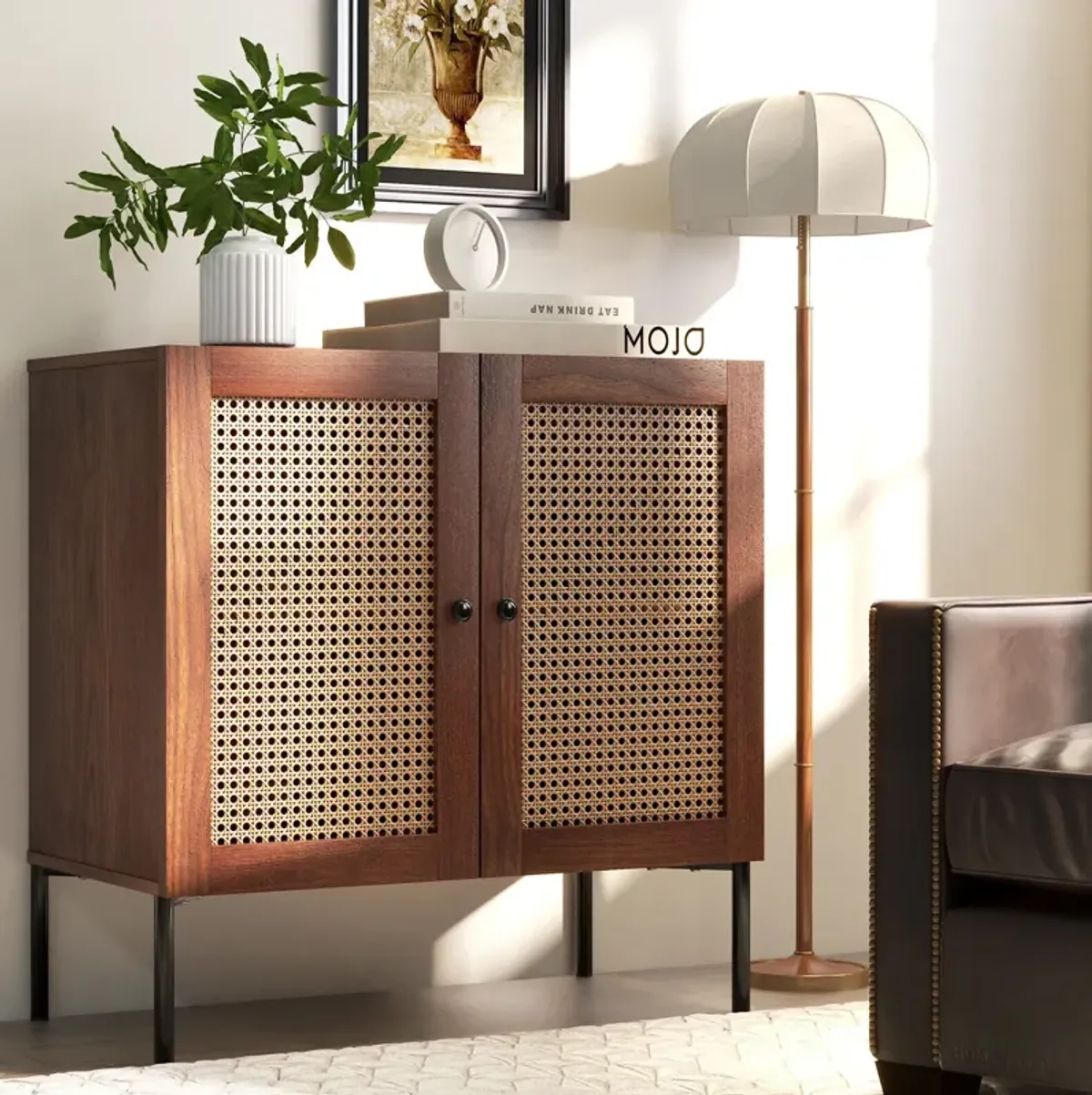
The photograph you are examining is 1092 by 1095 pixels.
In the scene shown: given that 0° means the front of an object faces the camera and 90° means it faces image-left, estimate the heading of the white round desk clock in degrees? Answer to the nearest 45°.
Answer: approximately 315°

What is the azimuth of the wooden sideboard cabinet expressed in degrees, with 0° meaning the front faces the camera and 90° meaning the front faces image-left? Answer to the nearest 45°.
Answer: approximately 315°

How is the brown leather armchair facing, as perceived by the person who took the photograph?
facing the viewer and to the left of the viewer

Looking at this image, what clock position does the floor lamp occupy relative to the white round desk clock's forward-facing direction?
The floor lamp is roughly at 10 o'clock from the white round desk clock.

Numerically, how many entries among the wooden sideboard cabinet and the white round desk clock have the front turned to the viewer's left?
0
